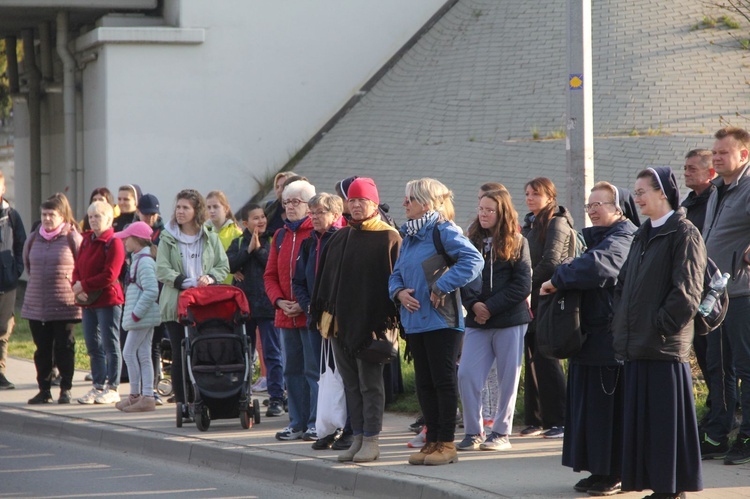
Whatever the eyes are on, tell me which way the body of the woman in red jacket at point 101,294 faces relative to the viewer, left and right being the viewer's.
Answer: facing the viewer and to the left of the viewer

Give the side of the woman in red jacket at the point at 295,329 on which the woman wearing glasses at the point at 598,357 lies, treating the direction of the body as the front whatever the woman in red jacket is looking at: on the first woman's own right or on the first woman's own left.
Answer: on the first woman's own left

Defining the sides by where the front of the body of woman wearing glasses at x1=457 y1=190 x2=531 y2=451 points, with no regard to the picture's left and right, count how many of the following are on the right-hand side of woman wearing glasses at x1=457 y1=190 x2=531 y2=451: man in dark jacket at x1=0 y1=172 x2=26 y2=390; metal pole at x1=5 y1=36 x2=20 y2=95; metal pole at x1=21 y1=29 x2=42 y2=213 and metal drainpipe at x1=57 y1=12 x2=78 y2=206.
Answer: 4

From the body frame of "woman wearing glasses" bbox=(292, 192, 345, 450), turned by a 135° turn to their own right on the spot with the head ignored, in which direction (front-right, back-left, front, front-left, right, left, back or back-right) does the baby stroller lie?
front-left

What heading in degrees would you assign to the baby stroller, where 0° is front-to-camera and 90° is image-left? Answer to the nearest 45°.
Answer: approximately 0°

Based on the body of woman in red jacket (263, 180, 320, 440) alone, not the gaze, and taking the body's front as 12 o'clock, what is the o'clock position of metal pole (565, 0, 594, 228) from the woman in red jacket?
The metal pole is roughly at 7 o'clock from the woman in red jacket.

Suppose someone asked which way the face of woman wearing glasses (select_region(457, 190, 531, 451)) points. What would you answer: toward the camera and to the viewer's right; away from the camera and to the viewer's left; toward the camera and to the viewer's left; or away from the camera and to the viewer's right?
toward the camera and to the viewer's left

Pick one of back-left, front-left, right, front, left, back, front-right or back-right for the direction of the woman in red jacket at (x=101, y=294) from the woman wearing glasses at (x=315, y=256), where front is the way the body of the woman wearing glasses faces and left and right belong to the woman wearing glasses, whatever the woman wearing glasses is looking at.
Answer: right

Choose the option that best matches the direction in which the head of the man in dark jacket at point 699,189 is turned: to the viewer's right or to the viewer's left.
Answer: to the viewer's left

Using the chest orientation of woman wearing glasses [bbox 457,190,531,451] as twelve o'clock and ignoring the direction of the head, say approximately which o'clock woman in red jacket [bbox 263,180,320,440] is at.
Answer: The woman in red jacket is roughly at 2 o'clock from the woman wearing glasses.

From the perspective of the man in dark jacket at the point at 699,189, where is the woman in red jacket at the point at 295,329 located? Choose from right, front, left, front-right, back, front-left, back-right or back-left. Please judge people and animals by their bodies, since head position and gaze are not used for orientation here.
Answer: front-right

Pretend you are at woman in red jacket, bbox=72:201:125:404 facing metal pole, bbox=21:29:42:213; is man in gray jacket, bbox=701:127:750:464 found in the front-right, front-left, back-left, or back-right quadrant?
back-right

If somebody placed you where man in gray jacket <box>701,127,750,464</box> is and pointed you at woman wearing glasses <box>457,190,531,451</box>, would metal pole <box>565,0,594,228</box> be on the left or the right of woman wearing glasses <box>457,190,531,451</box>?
right

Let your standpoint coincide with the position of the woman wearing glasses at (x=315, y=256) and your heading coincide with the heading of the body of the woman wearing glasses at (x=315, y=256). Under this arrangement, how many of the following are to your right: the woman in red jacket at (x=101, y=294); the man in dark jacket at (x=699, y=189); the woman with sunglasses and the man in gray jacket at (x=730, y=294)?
1

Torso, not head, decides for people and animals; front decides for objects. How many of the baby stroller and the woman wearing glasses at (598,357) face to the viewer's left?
1

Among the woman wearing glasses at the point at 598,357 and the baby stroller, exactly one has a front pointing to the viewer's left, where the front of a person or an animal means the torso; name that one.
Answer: the woman wearing glasses
